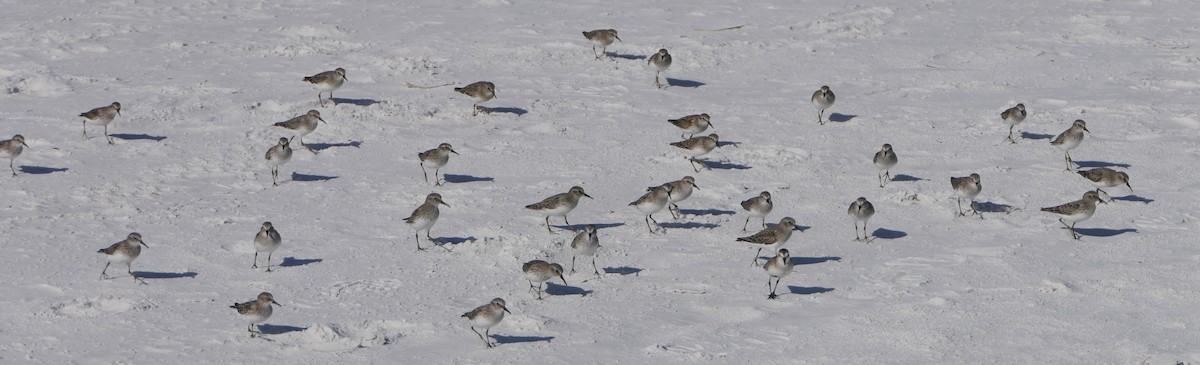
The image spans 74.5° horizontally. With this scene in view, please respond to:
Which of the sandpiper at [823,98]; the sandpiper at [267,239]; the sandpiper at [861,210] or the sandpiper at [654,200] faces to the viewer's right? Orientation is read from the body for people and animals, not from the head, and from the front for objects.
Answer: the sandpiper at [654,200]

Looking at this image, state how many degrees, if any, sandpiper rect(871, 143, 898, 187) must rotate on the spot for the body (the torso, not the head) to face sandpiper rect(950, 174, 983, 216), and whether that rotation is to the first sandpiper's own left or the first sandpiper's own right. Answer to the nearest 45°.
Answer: approximately 45° to the first sandpiper's own left

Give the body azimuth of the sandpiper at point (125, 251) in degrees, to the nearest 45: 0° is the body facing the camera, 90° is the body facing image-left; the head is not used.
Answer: approximately 270°

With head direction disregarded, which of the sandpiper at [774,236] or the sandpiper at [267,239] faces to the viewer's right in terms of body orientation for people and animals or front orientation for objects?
the sandpiper at [774,236]

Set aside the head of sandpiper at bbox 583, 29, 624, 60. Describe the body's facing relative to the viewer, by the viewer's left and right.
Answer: facing to the right of the viewer

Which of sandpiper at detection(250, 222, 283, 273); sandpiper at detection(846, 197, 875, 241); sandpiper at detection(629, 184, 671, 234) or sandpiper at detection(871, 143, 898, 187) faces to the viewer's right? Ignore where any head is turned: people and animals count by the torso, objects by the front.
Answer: sandpiper at detection(629, 184, 671, 234)

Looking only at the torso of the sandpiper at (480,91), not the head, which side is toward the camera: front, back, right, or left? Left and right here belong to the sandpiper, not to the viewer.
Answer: right

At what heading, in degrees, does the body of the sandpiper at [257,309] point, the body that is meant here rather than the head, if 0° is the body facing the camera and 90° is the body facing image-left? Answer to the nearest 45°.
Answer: approximately 270°
